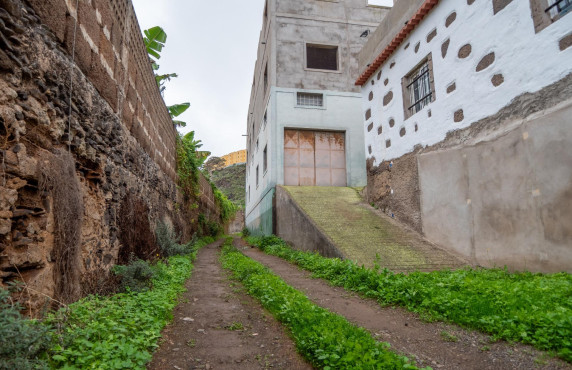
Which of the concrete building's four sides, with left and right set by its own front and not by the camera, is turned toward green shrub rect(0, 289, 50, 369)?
front

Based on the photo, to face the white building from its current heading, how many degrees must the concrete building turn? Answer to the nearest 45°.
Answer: approximately 45° to its left

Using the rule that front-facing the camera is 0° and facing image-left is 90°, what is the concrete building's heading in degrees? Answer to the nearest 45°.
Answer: approximately 0°

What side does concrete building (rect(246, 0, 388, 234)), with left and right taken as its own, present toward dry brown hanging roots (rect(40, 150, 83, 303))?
front
